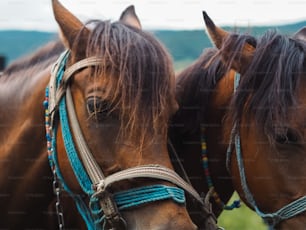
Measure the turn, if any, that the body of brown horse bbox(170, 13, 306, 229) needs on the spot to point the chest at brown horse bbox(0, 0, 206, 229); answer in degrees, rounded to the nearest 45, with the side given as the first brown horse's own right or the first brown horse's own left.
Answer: approximately 90° to the first brown horse's own right

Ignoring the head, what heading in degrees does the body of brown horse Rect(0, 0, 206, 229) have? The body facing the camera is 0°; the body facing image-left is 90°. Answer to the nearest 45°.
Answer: approximately 315°

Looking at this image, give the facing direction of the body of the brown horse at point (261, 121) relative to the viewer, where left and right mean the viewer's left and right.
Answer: facing the viewer and to the right of the viewer

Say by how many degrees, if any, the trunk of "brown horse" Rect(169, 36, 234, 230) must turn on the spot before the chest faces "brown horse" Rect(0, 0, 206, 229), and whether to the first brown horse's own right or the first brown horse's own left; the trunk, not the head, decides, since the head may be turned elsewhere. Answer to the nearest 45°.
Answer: approximately 90° to the first brown horse's own right

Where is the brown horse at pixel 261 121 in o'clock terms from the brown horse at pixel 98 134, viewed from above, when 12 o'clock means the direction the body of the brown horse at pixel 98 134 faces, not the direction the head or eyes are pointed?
the brown horse at pixel 261 121 is roughly at 10 o'clock from the brown horse at pixel 98 134.
